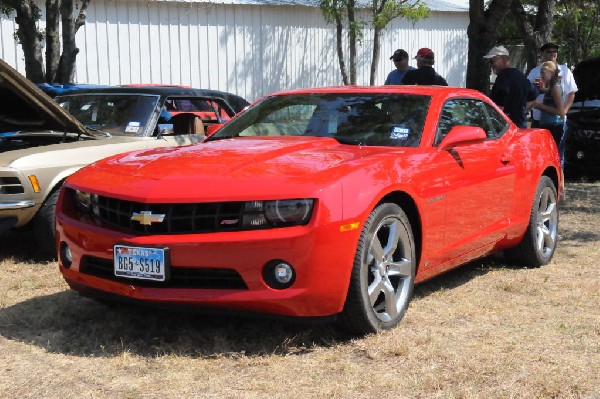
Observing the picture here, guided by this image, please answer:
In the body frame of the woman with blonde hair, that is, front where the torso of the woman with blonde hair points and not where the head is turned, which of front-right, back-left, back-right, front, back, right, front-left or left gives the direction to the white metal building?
front-right

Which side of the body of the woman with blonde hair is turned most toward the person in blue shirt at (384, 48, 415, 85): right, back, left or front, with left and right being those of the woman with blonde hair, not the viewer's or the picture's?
front

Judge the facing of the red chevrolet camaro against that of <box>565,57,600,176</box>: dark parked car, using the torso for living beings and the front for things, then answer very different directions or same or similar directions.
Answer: same or similar directions

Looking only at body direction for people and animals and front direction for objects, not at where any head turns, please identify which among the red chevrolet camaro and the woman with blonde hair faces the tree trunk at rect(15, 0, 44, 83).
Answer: the woman with blonde hair

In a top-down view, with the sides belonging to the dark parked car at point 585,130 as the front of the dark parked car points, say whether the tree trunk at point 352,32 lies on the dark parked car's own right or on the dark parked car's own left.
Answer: on the dark parked car's own right

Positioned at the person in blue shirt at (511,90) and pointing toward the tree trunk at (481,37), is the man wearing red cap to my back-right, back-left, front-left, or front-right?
front-left

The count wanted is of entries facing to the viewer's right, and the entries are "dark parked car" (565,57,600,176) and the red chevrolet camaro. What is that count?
0

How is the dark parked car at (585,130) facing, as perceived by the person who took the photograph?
facing the viewer and to the left of the viewer

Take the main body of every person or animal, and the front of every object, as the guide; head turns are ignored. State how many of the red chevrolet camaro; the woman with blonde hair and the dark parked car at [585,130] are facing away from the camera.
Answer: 0

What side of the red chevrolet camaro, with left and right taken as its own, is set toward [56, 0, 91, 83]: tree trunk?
right

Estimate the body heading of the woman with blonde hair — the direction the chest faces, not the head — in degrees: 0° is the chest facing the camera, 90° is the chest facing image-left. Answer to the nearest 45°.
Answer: approximately 90°
